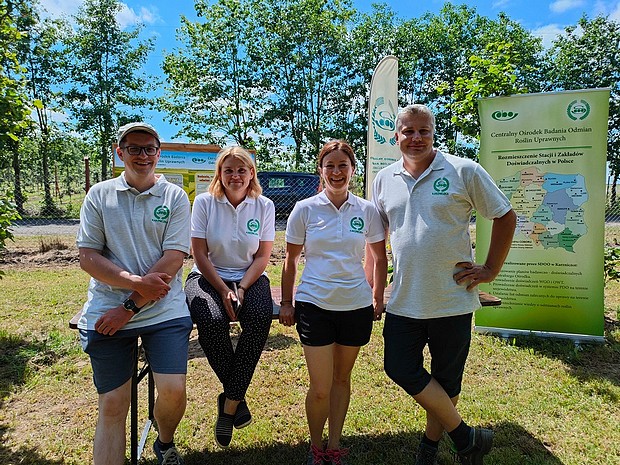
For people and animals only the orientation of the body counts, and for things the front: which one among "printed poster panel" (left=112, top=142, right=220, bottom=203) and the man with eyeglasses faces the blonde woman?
the printed poster panel

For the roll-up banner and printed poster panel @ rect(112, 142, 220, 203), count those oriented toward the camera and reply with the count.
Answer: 2

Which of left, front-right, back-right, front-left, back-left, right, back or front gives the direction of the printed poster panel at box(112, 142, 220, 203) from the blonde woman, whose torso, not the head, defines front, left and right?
back

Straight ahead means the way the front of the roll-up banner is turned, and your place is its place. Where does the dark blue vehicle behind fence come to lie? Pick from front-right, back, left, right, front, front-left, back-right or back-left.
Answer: back-right

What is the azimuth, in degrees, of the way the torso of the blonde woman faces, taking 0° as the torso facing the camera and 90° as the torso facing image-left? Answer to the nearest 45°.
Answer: approximately 0°

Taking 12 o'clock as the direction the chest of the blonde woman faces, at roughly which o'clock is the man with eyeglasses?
The man with eyeglasses is roughly at 2 o'clock from the blonde woman.
